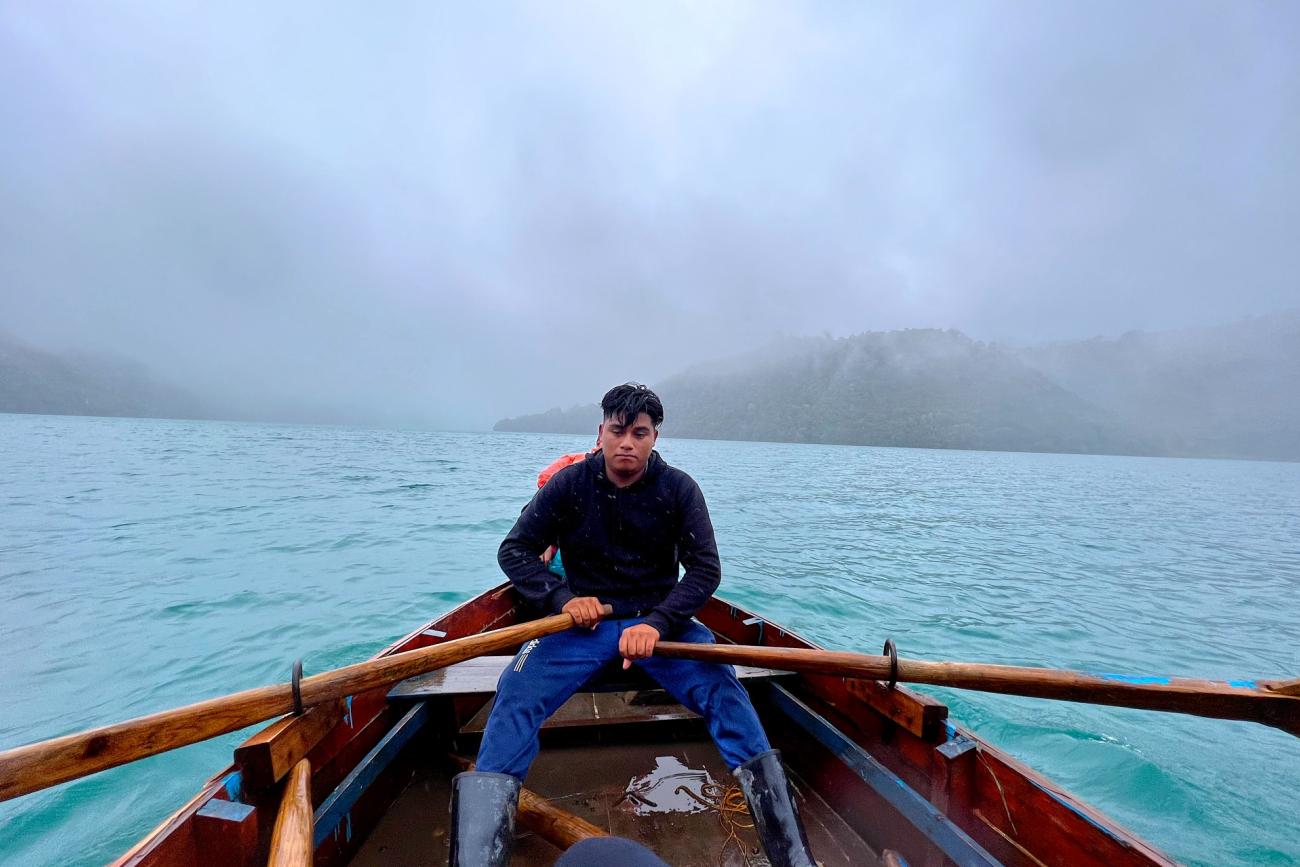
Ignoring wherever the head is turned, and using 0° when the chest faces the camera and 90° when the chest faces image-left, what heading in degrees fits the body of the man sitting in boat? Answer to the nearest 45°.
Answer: approximately 0°

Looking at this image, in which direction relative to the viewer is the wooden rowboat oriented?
away from the camera
